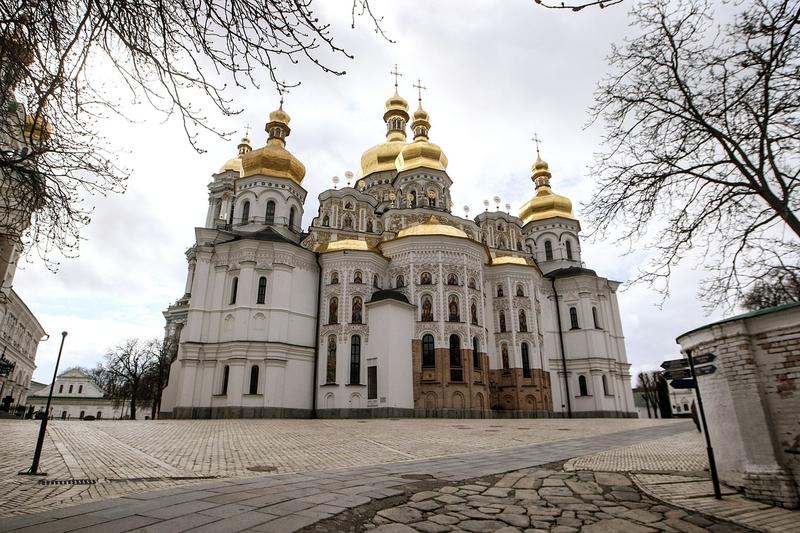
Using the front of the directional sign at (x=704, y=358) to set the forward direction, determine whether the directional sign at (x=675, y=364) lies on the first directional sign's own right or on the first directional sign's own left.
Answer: on the first directional sign's own right
